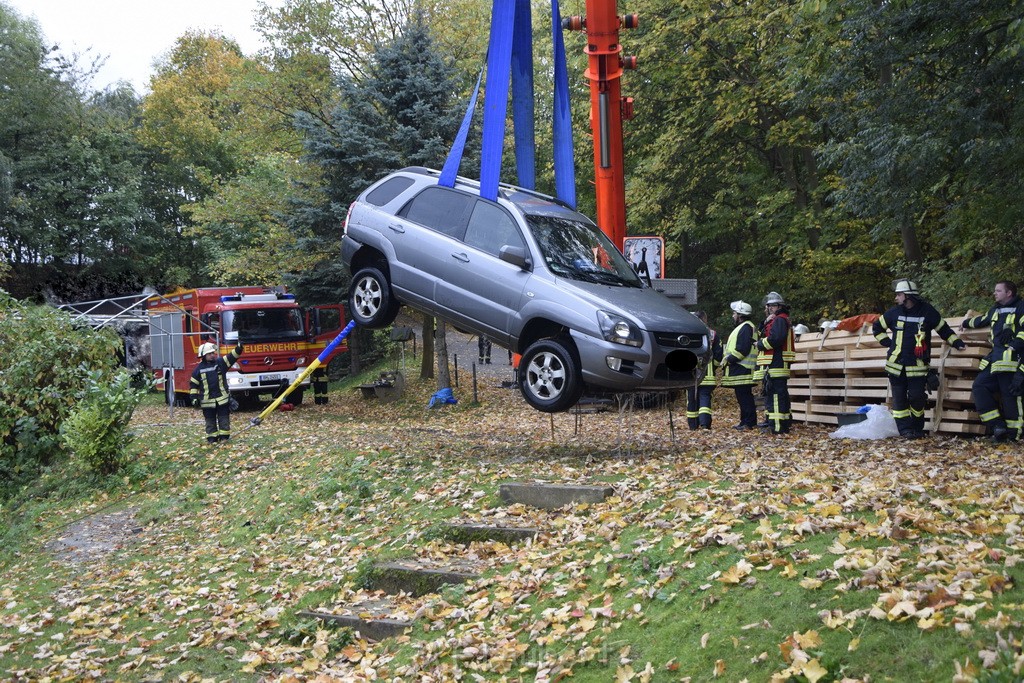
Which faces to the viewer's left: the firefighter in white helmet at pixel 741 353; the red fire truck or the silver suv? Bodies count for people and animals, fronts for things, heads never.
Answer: the firefighter in white helmet

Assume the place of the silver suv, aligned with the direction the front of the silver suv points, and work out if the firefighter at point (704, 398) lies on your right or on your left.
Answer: on your left

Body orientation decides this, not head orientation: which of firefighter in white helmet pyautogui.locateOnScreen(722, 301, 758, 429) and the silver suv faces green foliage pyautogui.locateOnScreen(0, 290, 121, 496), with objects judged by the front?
the firefighter in white helmet

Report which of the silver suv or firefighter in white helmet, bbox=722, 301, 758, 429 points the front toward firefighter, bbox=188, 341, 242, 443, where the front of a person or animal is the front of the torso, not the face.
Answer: the firefighter in white helmet

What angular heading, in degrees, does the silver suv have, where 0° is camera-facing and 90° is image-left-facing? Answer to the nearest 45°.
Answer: approximately 315°

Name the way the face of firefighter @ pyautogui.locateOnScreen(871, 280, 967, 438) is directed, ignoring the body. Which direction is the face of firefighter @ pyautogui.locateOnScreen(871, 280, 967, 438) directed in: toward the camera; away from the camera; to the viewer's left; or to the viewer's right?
to the viewer's left

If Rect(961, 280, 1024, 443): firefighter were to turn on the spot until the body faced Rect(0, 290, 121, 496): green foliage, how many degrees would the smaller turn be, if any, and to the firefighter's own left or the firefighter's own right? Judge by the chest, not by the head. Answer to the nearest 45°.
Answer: approximately 45° to the firefighter's own right

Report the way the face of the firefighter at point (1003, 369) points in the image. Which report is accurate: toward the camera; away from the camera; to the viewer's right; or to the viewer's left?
to the viewer's left

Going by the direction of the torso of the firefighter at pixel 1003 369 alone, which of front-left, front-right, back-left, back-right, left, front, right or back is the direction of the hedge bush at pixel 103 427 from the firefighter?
front-right

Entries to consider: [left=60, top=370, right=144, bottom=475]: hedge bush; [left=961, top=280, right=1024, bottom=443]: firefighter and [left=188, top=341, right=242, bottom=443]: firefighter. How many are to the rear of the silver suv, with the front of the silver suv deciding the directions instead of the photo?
2

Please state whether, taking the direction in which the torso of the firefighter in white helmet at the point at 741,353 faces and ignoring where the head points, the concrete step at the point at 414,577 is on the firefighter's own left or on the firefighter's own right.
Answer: on the firefighter's own left

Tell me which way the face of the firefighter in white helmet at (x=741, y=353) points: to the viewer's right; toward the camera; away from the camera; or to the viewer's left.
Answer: to the viewer's left

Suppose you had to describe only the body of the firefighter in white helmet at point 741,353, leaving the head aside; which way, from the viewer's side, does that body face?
to the viewer's left

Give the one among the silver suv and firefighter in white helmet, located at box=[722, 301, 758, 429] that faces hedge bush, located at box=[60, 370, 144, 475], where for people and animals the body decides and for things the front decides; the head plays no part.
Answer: the firefighter in white helmet

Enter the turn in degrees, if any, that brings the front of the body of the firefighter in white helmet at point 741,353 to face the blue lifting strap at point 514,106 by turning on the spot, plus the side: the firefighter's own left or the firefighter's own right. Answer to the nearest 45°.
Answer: approximately 45° to the firefighter's own left

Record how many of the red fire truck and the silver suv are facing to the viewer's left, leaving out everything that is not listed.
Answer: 0
